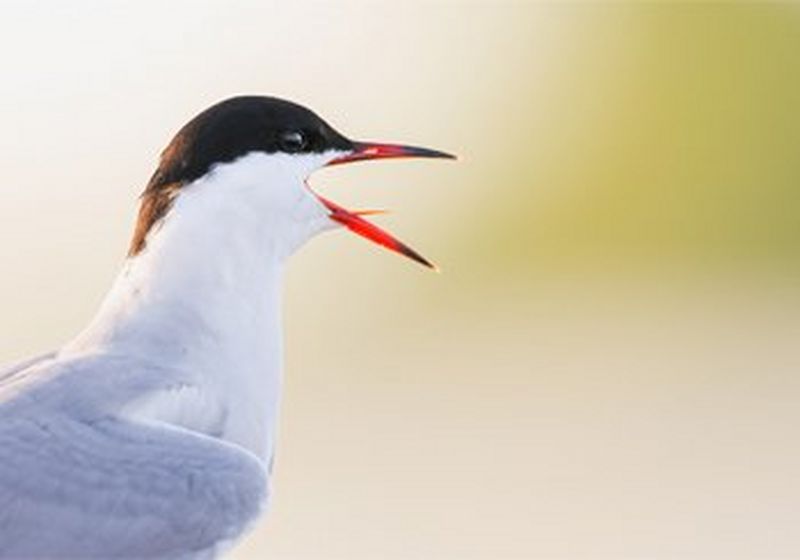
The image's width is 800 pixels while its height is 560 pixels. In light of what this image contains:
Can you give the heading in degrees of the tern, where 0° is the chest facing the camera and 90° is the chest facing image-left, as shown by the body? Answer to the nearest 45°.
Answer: approximately 270°
